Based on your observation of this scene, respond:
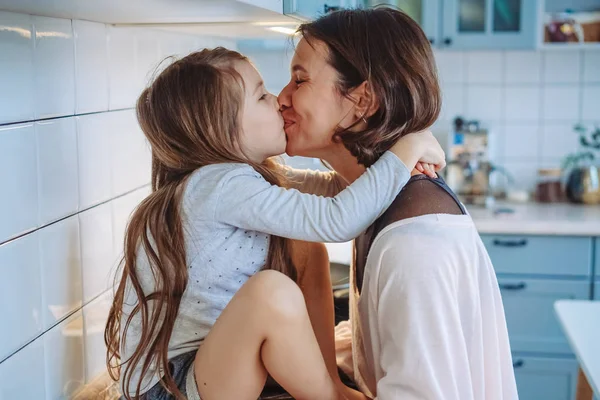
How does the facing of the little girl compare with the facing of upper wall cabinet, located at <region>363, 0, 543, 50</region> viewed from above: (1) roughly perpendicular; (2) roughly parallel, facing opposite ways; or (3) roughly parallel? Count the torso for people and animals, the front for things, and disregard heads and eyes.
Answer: roughly perpendicular

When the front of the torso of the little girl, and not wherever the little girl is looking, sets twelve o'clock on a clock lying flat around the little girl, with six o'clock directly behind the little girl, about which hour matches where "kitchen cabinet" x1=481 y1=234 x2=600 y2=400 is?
The kitchen cabinet is roughly at 10 o'clock from the little girl.

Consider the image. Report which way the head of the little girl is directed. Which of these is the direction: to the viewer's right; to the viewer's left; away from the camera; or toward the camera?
to the viewer's right

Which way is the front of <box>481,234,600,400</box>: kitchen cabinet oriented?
toward the camera

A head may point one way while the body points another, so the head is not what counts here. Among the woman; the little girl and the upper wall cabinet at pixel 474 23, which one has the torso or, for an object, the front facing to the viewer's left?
the woman

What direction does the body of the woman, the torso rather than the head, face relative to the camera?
to the viewer's left

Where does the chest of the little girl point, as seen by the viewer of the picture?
to the viewer's right

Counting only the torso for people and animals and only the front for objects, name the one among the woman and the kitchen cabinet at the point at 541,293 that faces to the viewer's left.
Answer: the woman

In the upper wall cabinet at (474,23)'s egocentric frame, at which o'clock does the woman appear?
The woman is roughly at 12 o'clock from the upper wall cabinet.

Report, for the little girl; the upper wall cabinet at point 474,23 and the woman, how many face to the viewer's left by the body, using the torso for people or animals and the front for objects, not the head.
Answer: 1

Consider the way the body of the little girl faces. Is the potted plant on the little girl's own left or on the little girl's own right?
on the little girl's own left

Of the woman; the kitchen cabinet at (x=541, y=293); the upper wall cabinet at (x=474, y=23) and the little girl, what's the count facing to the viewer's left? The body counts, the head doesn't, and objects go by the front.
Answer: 1

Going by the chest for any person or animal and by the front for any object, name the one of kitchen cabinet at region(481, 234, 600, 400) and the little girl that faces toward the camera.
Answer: the kitchen cabinet

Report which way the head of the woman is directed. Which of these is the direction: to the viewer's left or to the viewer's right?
to the viewer's left

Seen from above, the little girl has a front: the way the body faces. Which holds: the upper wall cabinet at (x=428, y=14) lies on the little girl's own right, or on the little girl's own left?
on the little girl's own left

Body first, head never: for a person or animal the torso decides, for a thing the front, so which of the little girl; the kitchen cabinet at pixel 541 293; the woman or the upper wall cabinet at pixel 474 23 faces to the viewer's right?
the little girl

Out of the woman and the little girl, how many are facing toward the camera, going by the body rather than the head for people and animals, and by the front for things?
0

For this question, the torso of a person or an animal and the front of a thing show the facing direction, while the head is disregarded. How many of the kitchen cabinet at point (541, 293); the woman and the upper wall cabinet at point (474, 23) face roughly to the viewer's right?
0

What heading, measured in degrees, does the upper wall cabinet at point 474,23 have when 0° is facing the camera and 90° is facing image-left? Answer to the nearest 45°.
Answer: approximately 0°
